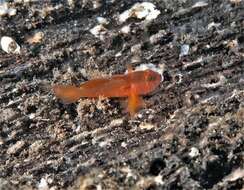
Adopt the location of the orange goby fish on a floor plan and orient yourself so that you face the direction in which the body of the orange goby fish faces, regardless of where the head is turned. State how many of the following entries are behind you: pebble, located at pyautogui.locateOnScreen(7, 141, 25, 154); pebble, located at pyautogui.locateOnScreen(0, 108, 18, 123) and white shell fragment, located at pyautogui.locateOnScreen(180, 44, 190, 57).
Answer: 2

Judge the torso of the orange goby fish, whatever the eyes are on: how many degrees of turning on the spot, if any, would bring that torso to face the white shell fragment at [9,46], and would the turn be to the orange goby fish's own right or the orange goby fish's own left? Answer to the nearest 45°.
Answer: approximately 135° to the orange goby fish's own left

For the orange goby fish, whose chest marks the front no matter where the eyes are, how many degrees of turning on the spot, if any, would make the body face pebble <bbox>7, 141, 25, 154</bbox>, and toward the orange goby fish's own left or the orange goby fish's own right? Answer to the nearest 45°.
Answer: approximately 180°

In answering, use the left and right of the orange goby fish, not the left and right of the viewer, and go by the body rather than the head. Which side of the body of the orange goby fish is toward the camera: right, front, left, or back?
right

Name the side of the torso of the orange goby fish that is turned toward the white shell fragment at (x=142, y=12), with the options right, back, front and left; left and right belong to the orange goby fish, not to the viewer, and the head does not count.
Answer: left

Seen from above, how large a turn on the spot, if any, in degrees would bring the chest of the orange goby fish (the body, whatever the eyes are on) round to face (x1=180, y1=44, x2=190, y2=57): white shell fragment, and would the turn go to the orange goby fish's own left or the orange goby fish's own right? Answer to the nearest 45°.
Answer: approximately 45° to the orange goby fish's own left

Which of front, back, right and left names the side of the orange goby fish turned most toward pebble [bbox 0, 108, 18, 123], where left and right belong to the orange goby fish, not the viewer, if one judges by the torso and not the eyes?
back

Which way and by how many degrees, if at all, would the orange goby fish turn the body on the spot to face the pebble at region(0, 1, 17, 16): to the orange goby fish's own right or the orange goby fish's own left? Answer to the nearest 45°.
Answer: approximately 135° to the orange goby fish's own left
